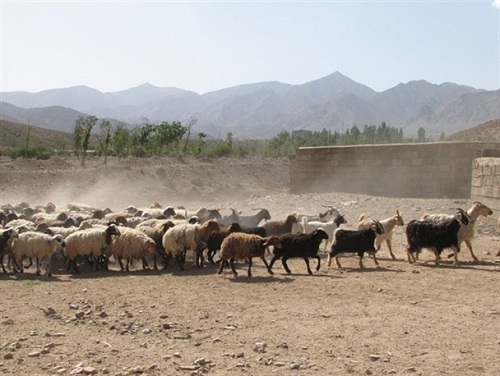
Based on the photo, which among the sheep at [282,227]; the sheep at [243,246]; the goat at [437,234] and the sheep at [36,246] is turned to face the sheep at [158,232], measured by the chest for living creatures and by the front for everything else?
the sheep at [36,246]

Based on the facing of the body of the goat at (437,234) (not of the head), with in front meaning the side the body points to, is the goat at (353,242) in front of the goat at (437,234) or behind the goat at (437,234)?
behind

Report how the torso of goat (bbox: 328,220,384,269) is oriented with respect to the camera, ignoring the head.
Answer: to the viewer's right

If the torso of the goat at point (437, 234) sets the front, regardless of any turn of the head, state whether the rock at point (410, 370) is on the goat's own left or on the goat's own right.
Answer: on the goat's own right

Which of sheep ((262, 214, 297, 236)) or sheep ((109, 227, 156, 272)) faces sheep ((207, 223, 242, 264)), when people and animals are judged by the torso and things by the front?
sheep ((109, 227, 156, 272))

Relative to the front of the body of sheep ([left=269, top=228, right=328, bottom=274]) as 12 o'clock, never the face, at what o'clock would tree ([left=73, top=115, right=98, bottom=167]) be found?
The tree is roughly at 8 o'clock from the sheep.

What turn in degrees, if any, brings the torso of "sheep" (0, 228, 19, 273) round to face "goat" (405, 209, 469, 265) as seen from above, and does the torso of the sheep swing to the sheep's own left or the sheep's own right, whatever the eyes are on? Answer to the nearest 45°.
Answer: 0° — it already faces it

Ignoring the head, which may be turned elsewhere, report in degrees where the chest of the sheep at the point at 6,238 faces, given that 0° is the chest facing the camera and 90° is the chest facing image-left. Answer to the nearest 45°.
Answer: approximately 270°

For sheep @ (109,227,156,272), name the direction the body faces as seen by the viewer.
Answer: to the viewer's right

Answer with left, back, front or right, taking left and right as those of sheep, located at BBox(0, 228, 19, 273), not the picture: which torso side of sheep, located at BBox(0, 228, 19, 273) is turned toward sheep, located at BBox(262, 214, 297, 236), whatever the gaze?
front

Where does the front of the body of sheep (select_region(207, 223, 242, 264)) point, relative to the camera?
to the viewer's right

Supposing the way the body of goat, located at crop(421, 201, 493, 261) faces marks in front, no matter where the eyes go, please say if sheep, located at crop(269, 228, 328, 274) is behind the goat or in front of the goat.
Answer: behind

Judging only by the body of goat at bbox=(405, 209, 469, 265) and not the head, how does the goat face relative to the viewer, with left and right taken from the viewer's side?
facing to the right of the viewer

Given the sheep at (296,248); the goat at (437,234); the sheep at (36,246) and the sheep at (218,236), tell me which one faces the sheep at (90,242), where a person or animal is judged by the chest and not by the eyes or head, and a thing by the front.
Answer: the sheep at (36,246)

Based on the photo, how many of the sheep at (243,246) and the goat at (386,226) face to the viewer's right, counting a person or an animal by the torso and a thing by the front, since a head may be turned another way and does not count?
2

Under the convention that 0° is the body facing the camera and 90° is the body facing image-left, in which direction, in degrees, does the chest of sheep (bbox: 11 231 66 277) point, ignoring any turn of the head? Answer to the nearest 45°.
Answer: approximately 270°
